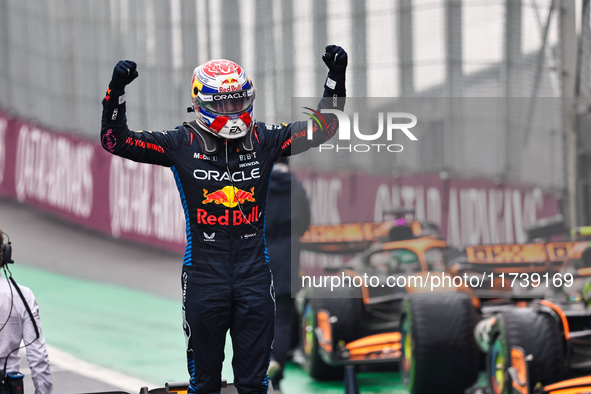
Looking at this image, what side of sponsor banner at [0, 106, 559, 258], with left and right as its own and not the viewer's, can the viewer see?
front

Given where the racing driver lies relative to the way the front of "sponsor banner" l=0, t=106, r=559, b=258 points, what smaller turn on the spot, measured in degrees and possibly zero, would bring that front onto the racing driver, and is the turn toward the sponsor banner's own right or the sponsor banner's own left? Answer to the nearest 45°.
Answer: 0° — it already faces them

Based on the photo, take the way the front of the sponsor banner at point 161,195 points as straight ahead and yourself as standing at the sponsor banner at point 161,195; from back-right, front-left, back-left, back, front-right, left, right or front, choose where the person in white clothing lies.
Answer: front
